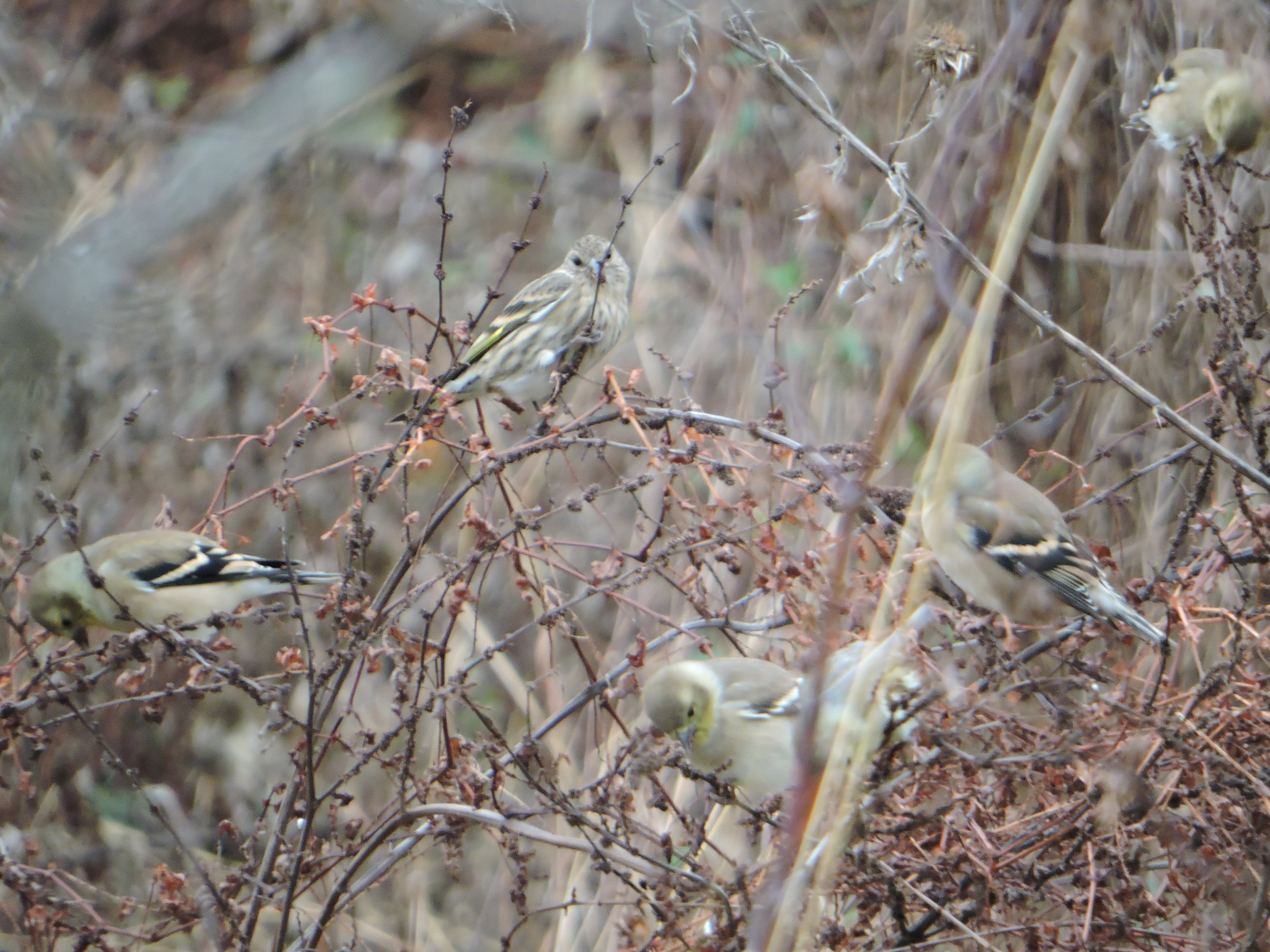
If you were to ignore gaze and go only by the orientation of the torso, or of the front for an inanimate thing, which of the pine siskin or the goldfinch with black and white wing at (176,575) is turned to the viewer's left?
the goldfinch with black and white wing

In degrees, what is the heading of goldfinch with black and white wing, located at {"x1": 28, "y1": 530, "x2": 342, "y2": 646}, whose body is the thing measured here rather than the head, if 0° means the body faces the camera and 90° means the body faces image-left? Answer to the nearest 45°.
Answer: approximately 90°

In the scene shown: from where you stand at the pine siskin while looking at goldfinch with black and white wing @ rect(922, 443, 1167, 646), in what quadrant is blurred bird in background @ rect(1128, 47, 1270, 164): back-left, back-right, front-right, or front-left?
front-left

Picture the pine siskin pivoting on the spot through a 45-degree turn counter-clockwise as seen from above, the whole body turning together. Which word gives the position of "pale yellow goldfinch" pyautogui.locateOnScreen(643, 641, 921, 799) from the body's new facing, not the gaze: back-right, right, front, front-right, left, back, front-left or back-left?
right

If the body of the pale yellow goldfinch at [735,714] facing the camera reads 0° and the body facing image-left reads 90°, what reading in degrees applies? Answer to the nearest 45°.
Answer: approximately 90°

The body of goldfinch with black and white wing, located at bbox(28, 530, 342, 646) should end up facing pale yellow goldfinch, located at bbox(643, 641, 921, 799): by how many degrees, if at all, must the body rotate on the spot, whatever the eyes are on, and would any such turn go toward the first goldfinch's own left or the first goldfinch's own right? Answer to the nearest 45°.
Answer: approximately 135° to the first goldfinch's own left

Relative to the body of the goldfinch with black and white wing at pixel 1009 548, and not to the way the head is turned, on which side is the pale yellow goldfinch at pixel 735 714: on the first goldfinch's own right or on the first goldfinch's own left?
on the first goldfinch's own left

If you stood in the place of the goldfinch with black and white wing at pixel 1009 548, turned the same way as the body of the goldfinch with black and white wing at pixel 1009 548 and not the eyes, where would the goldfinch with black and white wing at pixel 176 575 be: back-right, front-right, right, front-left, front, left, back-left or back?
front

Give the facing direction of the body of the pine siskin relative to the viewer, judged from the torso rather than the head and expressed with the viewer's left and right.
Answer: facing the viewer and to the right of the viewer

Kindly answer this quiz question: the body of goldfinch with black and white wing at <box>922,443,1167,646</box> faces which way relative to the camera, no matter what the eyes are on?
to the viewer's left

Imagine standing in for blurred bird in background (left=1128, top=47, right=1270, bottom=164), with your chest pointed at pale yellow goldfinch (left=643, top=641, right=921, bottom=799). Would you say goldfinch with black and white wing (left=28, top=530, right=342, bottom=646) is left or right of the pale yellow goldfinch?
right

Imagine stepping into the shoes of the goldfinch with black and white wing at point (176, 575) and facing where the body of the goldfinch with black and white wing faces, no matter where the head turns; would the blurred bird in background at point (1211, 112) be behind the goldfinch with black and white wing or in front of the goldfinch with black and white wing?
behind
